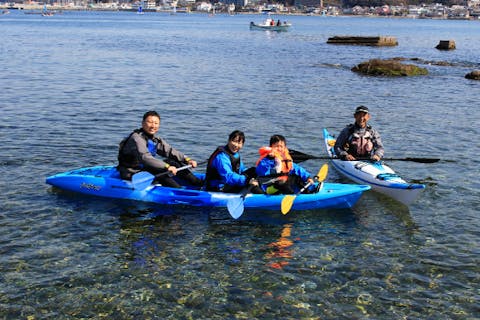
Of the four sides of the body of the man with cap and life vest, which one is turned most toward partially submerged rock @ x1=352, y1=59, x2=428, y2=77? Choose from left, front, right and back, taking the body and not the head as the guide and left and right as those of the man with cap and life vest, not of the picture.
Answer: back

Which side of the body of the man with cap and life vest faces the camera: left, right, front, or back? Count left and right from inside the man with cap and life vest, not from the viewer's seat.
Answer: front

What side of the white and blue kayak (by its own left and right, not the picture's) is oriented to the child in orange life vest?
right

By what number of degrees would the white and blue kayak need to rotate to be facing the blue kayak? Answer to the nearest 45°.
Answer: approximately 90° to its right

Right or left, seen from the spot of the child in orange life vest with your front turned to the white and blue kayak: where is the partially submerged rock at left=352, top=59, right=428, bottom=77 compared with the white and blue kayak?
left

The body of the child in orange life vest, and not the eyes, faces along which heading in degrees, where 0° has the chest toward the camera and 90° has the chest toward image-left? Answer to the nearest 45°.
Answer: approximately 315°

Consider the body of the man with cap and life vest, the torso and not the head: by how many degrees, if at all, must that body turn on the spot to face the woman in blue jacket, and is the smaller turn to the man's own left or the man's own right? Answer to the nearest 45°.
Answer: approximately 45° to the man's own right

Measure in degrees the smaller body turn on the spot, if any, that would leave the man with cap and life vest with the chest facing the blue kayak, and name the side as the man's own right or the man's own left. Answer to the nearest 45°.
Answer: approximately 45° to the man's own right

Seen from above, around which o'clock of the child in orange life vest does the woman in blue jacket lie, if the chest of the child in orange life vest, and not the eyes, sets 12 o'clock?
The woman in blue jacket is roughly at 4 o'clock from the child in orange life vest.

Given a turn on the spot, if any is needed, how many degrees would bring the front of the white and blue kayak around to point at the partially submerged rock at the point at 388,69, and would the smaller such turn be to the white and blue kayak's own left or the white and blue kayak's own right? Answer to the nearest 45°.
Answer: approximately 135° to the white and blue kayak's own left

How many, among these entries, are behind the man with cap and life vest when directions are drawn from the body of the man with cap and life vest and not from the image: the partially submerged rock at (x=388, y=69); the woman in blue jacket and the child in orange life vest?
1

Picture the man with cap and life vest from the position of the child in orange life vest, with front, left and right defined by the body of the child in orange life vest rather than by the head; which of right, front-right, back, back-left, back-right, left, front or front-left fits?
left

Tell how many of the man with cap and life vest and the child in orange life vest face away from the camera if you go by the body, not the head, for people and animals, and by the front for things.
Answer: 0
